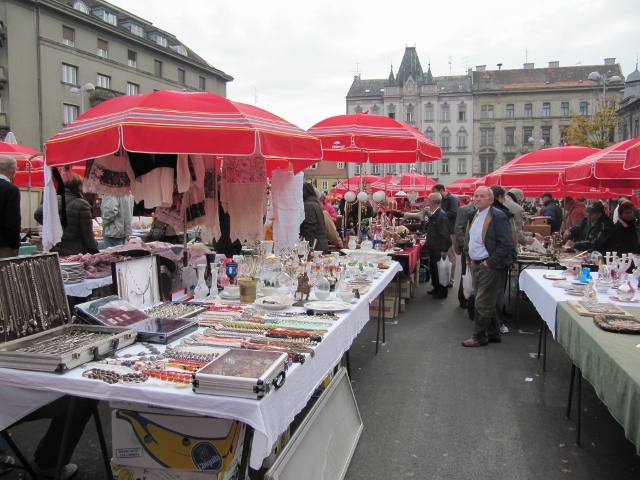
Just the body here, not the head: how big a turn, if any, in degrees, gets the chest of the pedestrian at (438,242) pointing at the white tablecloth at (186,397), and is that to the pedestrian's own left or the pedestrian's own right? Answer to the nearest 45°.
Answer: approximately 90° to the pedestrian's own left

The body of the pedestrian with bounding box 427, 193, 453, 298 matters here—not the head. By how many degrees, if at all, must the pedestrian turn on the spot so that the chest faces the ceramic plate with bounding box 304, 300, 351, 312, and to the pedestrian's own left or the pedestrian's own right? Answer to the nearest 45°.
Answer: approximately 90° to the pedestrian's own left

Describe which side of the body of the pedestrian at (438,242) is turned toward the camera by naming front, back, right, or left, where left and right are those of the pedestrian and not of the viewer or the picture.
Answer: left

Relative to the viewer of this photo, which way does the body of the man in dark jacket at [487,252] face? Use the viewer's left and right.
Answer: facing the viewer and to the left of the viewer

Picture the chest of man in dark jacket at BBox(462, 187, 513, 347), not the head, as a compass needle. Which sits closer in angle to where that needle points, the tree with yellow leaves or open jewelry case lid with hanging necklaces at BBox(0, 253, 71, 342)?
the open jewelry case lid with hanging necklaces

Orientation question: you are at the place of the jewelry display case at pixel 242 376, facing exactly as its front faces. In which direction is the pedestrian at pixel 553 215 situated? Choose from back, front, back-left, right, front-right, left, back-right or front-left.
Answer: left

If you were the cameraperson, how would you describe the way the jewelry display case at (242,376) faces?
facing the viewer and to the right of the viewer

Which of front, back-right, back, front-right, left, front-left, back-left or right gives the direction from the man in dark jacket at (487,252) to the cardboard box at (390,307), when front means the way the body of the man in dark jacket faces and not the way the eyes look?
right

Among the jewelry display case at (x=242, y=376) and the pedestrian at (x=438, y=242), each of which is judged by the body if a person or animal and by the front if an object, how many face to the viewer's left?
1

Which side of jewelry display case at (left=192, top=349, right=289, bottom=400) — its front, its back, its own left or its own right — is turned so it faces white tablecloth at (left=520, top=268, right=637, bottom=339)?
left

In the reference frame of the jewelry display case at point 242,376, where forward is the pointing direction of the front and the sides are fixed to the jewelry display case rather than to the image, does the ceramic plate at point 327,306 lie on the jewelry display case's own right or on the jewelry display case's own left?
on the jewelry display case's own left
